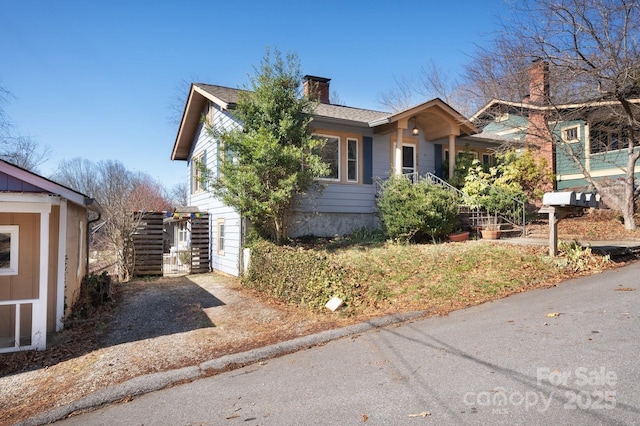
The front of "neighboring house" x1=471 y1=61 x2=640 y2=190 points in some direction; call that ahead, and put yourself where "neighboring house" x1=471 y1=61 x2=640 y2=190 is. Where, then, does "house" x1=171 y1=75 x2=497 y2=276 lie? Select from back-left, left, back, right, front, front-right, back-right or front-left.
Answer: right

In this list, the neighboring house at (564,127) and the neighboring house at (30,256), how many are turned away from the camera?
0

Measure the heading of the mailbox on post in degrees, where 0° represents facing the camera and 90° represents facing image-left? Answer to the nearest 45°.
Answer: approximately 315°

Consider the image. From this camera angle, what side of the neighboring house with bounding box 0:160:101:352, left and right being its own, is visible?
front

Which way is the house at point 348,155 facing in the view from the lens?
facing the viewer and to the right of the viewer

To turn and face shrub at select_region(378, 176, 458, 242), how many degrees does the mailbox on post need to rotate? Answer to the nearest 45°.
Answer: approximately 135° to its right

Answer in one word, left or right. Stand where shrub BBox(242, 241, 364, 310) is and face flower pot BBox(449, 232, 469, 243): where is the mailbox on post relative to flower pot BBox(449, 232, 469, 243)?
right

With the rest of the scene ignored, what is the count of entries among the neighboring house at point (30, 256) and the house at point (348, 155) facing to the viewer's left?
0
